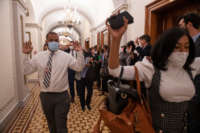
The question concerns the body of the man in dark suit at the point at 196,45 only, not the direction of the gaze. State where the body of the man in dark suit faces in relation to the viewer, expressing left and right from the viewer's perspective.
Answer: facing to the left of the viewer

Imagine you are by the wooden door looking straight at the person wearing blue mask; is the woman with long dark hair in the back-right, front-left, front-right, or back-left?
front-left

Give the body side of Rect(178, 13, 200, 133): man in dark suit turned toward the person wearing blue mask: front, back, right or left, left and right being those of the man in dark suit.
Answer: front

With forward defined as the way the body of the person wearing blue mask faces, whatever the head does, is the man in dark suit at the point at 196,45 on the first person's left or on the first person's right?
on the first person's left

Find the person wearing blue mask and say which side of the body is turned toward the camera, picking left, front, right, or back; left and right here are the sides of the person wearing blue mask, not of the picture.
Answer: front

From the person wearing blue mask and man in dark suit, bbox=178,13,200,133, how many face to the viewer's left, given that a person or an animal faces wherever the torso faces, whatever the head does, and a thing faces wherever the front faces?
1

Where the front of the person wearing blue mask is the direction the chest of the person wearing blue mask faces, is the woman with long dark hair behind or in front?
in front

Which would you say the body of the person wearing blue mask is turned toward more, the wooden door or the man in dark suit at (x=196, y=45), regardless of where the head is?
the man in dark suit

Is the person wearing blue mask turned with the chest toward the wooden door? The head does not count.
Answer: no
